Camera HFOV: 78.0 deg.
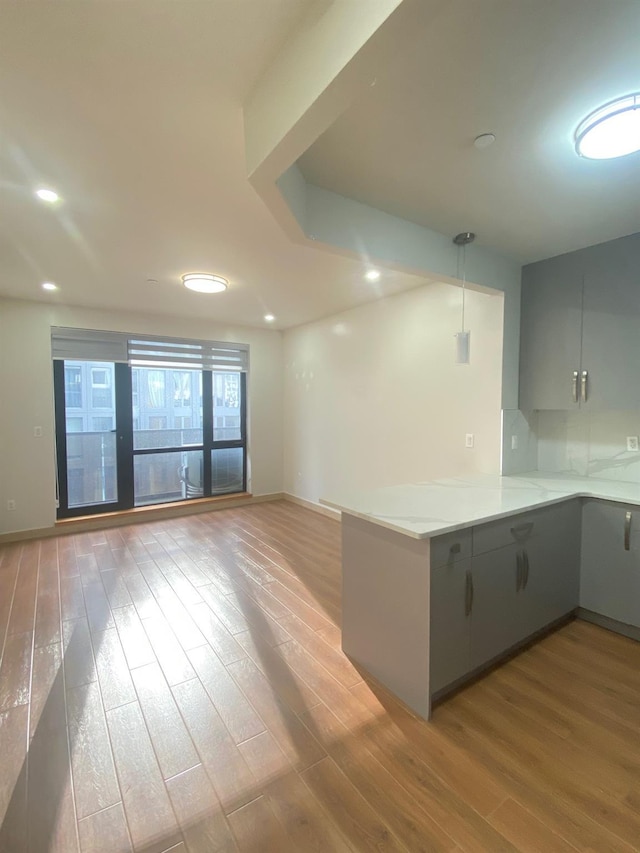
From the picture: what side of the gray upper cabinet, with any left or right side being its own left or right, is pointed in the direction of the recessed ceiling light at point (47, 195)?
front

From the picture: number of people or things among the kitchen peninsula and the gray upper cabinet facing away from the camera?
0

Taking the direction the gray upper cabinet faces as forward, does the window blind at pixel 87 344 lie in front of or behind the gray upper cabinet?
in front

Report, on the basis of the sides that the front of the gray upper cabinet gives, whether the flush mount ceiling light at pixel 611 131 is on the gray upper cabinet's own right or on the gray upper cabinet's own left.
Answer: on the gray upper cabinet's own left

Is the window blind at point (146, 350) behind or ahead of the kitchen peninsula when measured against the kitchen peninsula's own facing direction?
behind

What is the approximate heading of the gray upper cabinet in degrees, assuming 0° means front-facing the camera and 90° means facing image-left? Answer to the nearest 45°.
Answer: approximately 45°

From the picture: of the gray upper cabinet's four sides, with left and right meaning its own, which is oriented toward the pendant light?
front

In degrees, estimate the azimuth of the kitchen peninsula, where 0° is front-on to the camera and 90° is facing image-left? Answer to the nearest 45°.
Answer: approximately 315°

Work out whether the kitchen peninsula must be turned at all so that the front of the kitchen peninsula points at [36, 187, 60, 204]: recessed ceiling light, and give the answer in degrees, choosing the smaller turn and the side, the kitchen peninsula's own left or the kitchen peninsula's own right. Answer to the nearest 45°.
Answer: approximately 135° to the kitchen peninsula's own right
